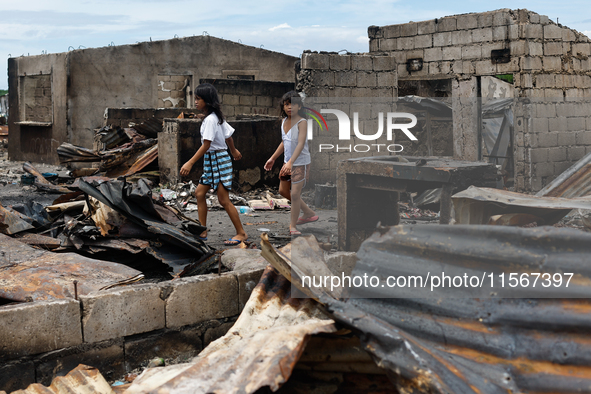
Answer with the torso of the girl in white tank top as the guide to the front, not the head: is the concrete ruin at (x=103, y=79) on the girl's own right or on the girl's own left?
on the girl's own right

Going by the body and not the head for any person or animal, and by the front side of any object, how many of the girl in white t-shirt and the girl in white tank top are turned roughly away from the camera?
0

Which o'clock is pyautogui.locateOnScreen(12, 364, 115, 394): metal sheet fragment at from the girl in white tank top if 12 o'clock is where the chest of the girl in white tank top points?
The metal sheet fragment is roughly at 11 o'clock from the girl in white tank top.

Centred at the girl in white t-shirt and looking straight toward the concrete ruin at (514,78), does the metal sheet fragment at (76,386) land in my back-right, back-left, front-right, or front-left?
back-right

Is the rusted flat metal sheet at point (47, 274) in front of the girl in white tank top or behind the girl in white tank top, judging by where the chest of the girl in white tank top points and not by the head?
in front

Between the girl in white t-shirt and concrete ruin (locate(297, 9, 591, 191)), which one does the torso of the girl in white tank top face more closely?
the girl in white t-shirt

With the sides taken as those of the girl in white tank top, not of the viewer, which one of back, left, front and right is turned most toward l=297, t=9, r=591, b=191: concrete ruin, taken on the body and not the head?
back

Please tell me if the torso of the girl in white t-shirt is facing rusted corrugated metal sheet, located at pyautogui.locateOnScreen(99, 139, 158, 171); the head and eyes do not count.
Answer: no

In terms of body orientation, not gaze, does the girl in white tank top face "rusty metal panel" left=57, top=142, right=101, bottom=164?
no

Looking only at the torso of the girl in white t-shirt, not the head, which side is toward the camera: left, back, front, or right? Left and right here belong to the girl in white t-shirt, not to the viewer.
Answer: left

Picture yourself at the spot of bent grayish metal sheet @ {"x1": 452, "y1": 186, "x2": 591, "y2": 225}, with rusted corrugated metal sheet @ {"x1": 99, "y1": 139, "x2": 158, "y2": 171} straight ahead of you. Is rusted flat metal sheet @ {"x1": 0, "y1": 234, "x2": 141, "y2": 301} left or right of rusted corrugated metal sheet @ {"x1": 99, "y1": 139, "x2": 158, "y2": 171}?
left

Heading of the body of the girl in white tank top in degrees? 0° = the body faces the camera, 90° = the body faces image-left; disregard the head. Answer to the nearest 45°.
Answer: approximately 45°

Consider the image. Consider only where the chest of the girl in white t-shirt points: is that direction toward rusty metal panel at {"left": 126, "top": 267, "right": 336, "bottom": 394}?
no
